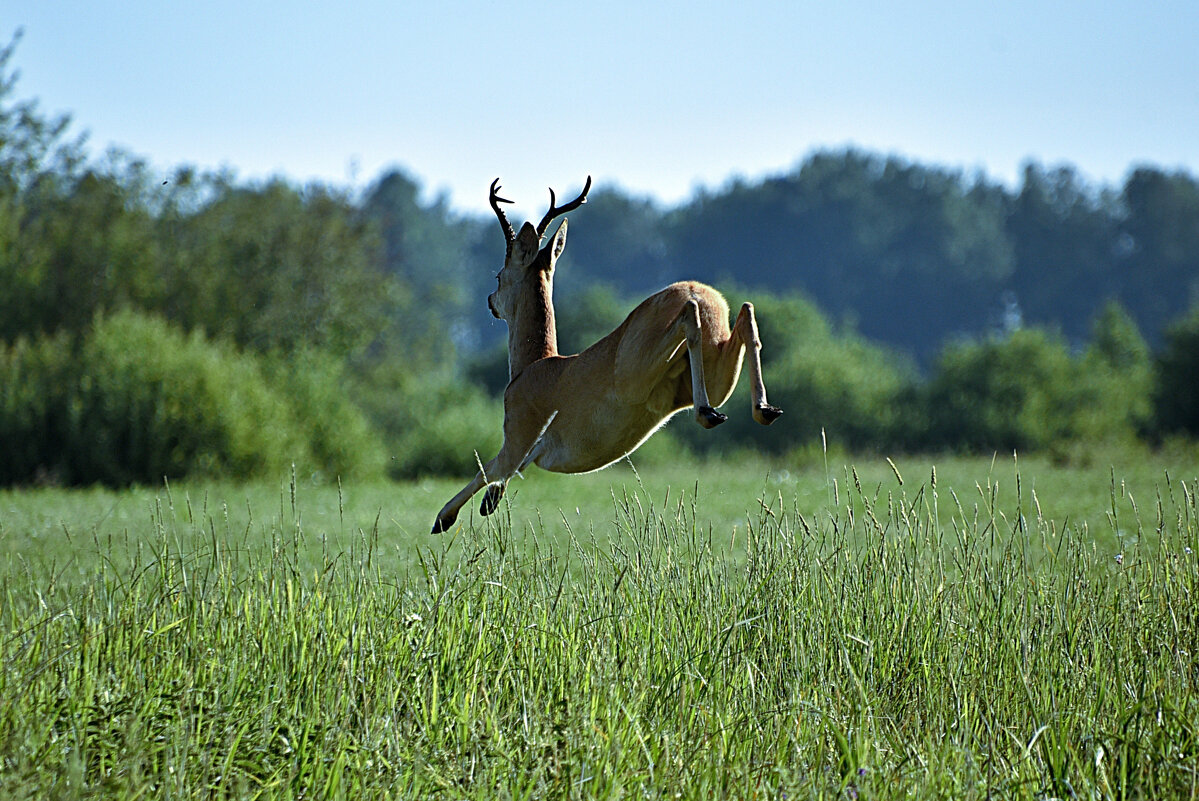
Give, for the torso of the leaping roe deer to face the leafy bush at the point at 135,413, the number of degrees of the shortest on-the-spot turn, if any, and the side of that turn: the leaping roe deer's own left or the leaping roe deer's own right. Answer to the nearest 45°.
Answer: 0° — it already faces it

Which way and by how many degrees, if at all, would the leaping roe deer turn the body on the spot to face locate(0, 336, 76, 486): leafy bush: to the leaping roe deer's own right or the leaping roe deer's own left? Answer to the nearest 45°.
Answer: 0° — it already faces it

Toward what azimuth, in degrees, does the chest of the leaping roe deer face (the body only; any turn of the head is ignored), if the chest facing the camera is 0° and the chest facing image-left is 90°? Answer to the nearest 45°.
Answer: approximately 135°

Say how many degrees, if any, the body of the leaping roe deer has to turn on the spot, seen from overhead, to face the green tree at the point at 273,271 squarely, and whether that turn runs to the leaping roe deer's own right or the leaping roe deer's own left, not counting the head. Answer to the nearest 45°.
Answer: approximately 45° to the leaping roe deer's own right

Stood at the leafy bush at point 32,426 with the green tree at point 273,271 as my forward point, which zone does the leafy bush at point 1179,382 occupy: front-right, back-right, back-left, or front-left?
front-right

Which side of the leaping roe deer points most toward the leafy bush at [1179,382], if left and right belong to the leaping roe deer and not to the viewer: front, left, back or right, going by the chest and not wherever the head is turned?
right

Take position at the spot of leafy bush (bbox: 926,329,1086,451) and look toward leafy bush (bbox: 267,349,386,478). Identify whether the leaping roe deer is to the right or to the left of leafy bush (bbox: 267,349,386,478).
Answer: left

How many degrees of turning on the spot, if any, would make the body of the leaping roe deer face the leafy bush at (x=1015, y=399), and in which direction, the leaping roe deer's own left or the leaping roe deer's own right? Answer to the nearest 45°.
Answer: approximately 45° to the leaping roe deer's own right

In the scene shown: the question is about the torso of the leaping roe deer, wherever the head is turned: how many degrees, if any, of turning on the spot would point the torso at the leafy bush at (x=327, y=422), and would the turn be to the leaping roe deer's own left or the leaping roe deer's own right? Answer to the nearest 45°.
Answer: approximately 45° to the leaping roe deer's own right

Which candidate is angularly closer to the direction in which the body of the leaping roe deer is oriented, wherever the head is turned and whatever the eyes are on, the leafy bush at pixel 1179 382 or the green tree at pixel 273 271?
the green tree

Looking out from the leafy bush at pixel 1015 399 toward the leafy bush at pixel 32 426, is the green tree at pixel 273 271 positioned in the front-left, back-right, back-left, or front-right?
front-right
